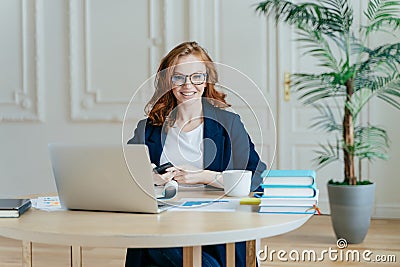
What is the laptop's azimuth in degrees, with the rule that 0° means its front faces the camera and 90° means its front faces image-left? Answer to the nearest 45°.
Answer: approximately 225°

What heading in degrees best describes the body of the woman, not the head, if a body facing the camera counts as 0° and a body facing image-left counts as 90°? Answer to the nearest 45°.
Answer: approximately 0°

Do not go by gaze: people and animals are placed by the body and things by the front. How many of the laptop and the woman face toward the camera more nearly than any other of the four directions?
1

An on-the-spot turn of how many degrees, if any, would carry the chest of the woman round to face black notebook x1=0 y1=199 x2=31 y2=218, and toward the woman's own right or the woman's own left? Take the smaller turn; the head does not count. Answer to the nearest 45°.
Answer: approximately 45° to the woman's own right
